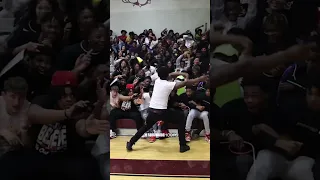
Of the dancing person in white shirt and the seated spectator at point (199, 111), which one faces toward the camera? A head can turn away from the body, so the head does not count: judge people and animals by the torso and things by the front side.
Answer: the seated spectator

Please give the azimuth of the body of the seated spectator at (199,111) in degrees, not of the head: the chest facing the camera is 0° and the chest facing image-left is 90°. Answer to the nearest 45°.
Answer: approximately 0°

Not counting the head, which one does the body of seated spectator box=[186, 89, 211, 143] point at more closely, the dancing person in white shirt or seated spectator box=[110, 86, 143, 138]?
the dancing person in white shirt

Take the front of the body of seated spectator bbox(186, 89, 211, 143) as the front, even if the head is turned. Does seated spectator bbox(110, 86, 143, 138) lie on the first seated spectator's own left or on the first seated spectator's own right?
on the first seated spectator's own right
